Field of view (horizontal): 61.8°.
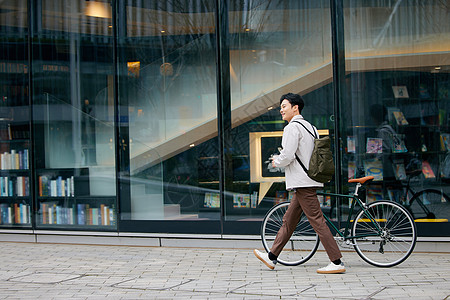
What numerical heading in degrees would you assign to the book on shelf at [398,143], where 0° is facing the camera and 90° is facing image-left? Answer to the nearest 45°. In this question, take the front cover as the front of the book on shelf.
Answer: approximately 0°

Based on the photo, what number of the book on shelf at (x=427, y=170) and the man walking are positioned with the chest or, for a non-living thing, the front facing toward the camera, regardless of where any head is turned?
1

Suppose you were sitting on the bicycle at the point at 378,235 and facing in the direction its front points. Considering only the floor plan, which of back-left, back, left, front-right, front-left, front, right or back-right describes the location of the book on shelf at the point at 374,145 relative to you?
right

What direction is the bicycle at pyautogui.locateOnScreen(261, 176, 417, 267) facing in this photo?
to the viewer's left

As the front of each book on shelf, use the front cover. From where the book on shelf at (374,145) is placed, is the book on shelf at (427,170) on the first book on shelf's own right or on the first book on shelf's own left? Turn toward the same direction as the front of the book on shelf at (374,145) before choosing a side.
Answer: on the first book on shelf's own left

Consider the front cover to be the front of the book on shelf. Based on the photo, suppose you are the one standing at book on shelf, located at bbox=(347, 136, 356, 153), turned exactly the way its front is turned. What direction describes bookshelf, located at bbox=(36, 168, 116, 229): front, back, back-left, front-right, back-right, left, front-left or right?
right

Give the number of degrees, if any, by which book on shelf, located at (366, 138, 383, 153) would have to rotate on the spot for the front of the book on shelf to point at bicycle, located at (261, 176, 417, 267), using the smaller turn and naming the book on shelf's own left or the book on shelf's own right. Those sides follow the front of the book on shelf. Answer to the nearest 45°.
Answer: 0° — it already faces it
